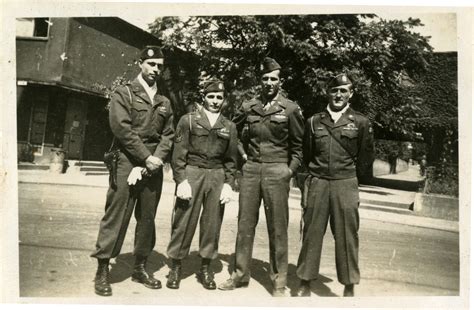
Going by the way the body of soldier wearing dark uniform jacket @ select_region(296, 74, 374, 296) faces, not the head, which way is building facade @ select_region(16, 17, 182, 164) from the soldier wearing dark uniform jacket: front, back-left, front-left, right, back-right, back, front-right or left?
back-right

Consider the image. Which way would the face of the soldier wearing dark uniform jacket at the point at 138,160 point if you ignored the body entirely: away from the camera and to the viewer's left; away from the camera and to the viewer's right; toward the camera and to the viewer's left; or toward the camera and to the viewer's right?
toward the camera and to the viewer's right

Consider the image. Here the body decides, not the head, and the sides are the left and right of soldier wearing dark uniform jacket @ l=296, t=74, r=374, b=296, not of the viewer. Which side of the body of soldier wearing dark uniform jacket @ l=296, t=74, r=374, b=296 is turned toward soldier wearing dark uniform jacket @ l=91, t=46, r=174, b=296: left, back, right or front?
right

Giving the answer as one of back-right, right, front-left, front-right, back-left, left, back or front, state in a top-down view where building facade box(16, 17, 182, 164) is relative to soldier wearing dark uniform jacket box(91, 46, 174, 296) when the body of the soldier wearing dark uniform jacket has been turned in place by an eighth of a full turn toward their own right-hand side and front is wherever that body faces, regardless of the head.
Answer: back

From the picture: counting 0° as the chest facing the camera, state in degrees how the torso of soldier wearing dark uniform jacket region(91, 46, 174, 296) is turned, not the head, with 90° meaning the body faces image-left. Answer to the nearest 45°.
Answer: approximately 315°
